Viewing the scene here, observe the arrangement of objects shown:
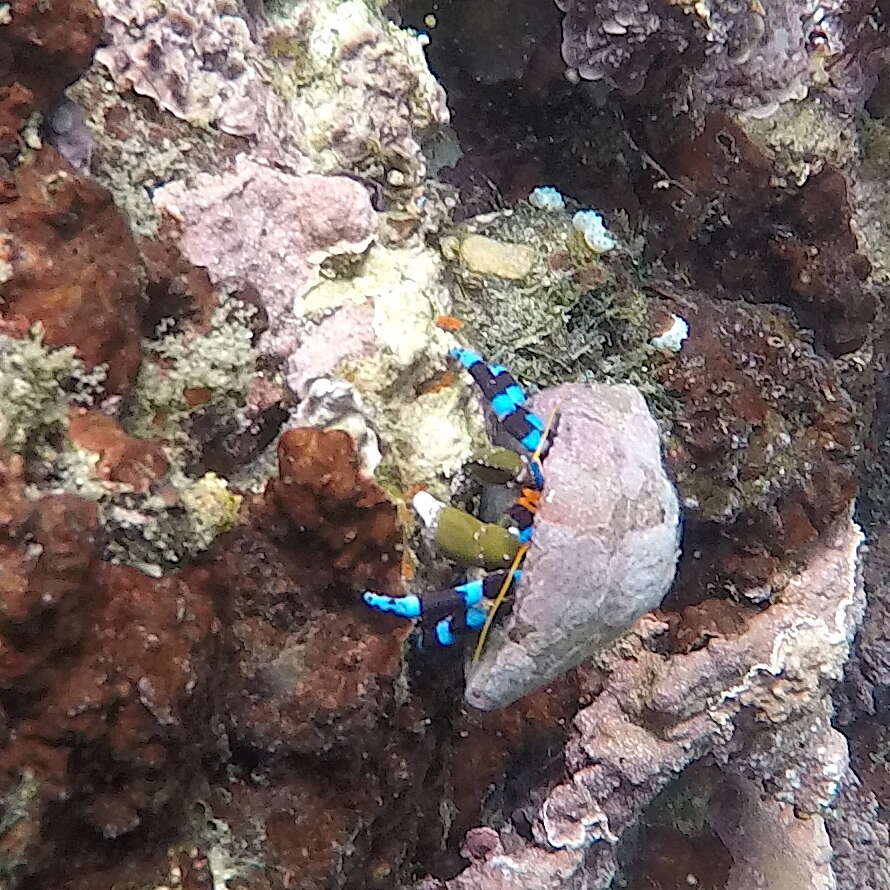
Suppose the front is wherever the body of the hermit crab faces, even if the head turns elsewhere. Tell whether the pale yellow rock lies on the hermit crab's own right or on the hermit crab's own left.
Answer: on the hermit crab's own right

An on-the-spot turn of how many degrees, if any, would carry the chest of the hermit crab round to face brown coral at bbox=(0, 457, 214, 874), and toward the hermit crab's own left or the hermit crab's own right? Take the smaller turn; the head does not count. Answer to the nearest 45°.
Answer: approximately 45° to the hermit crab's own left

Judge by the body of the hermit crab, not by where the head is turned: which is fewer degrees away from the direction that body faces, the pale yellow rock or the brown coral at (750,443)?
the pale yellow rock

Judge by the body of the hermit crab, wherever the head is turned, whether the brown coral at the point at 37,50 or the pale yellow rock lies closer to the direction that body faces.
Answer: the brown coral

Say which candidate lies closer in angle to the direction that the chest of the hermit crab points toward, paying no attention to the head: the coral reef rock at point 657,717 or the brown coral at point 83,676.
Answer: the brown coral

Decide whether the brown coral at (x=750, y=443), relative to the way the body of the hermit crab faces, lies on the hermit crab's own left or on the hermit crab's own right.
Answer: on the hermit crab's own right

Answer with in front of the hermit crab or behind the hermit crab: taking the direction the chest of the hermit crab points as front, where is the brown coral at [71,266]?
in front

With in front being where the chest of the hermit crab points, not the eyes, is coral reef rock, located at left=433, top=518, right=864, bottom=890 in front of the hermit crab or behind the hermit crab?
behind

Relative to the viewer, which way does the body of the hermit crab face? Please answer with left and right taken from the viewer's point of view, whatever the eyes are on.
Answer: facing to the left of the viewer

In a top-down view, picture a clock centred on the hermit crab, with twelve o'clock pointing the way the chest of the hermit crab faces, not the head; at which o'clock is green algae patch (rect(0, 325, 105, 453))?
The green algae patch is roughly at 11 o'clock from the hermit crab.
